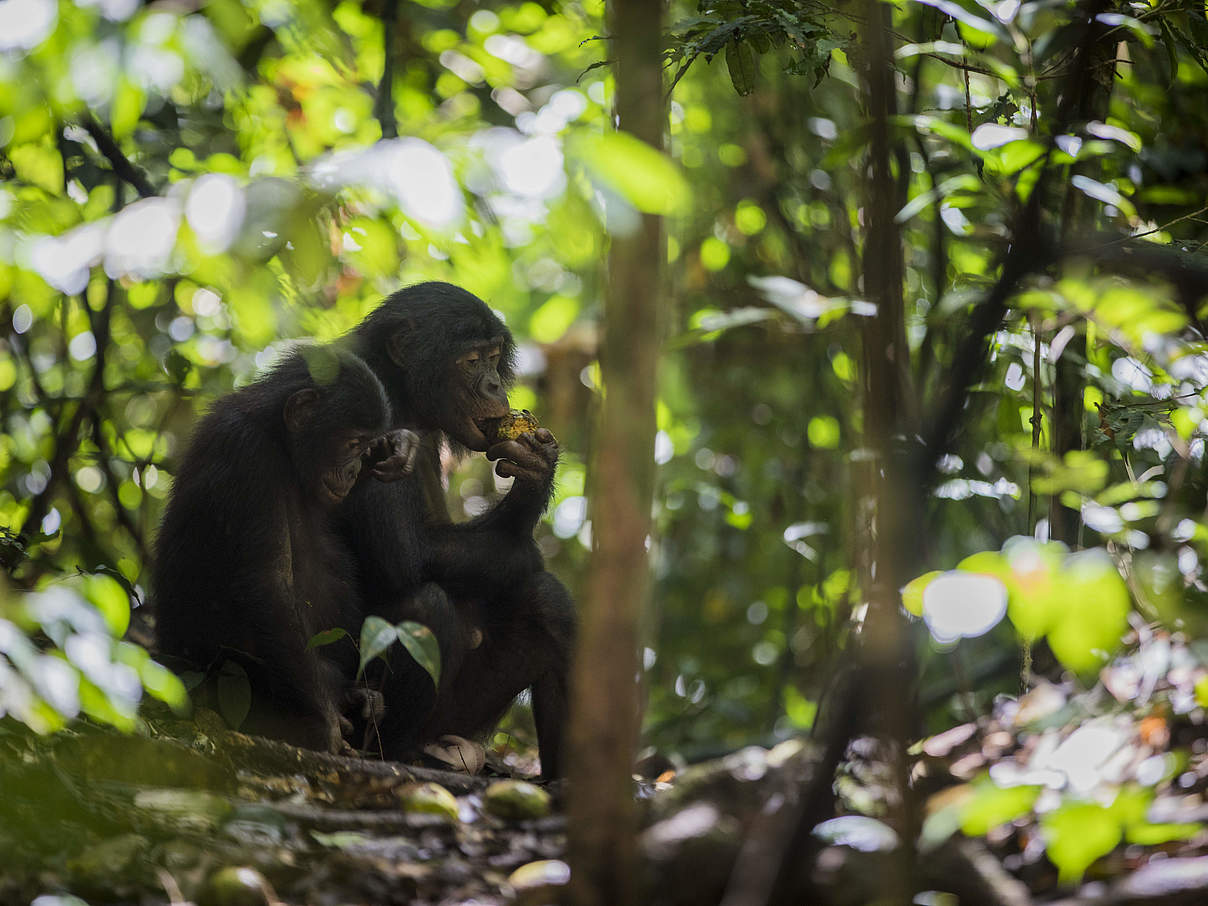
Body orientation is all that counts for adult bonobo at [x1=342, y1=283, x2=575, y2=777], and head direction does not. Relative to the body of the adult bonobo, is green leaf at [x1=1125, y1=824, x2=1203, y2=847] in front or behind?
in front

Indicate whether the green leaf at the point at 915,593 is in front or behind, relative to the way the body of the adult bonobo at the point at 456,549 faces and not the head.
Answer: in front

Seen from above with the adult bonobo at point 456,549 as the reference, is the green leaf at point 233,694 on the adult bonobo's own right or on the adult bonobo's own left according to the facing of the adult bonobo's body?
on the adult bonobo's own right

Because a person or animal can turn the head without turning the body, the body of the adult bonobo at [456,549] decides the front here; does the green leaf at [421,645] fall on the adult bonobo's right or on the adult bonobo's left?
on the adult bonobo's right

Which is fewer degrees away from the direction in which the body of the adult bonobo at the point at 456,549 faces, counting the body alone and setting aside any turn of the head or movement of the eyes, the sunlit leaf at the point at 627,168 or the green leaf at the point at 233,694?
the sunlit leaf

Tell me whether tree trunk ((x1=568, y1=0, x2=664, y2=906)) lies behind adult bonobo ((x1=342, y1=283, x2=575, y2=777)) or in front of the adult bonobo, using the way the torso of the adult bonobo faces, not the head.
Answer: in front

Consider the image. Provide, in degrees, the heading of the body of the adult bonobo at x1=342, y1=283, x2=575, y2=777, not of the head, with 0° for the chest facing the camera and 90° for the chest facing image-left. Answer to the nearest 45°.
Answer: approximately 315°

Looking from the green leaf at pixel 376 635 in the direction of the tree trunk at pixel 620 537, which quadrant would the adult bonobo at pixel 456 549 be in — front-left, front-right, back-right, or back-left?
back-left
